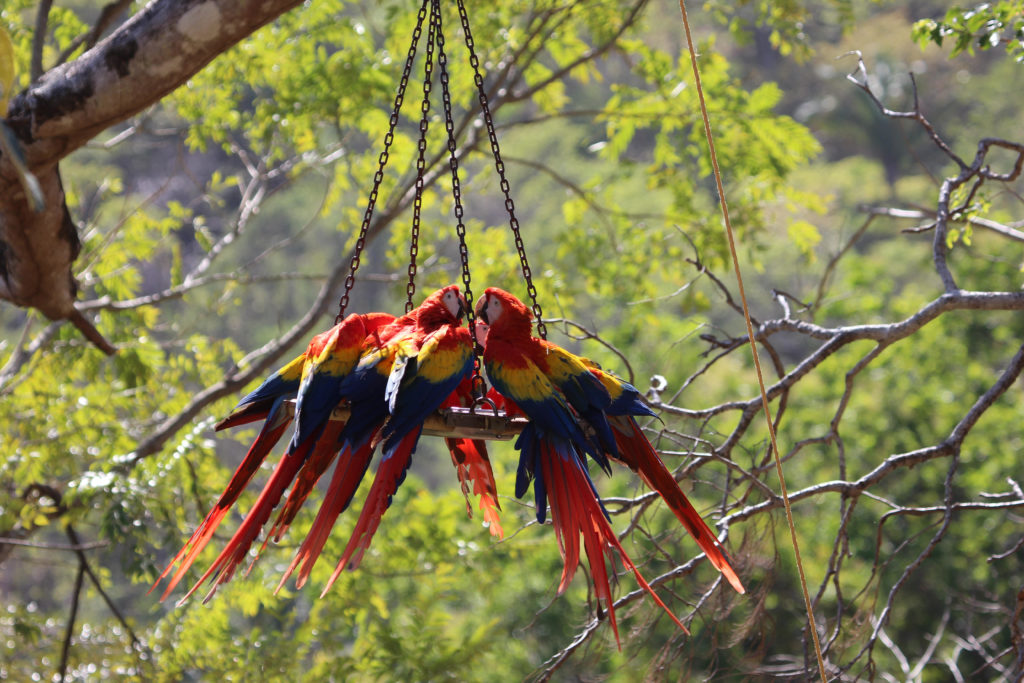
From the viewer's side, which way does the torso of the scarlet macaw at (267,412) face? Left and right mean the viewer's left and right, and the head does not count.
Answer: facing to the right of the viewer

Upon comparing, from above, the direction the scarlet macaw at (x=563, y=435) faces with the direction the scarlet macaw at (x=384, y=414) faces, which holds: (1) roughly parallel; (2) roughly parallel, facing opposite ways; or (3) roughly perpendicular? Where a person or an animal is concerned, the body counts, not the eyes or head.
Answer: roughly perpendicular

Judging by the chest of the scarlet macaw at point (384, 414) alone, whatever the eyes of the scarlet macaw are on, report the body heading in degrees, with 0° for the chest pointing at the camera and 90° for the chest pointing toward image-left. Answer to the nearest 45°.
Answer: approximately 225°

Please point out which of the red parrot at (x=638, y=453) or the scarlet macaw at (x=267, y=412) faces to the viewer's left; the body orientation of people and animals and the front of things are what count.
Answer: the red parrot

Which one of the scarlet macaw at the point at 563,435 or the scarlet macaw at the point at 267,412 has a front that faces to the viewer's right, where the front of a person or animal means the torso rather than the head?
the scarlet macaw at the point at 267,412

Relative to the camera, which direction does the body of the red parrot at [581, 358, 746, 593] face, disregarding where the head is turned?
to the viewer's left

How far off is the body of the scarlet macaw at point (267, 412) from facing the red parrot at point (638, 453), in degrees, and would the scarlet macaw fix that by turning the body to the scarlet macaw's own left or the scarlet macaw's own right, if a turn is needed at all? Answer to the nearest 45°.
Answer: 0° — it already faces it
